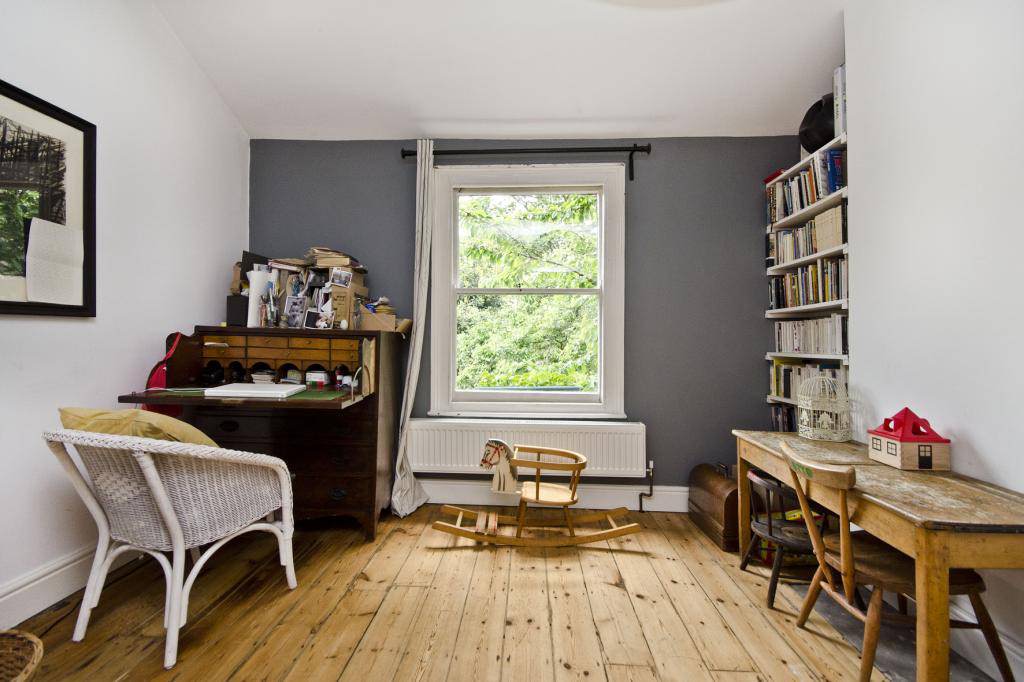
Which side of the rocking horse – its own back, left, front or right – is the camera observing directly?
left

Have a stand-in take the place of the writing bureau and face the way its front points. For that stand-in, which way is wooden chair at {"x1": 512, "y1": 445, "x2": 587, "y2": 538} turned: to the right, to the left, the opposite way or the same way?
to the right

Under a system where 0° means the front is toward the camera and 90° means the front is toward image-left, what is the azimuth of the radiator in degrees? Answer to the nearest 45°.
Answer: approximately 0°

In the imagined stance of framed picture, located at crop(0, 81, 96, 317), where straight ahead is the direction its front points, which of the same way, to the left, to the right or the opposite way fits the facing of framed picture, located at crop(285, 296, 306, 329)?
to the right

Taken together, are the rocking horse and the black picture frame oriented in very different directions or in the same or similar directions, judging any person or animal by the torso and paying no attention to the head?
very different directions

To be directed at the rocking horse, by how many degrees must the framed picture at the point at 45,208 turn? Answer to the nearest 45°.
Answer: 0° — it already faces it

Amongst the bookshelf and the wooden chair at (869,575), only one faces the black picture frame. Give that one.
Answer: the bookshelf

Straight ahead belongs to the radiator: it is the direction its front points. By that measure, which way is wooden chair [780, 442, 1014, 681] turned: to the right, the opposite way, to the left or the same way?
to the left
